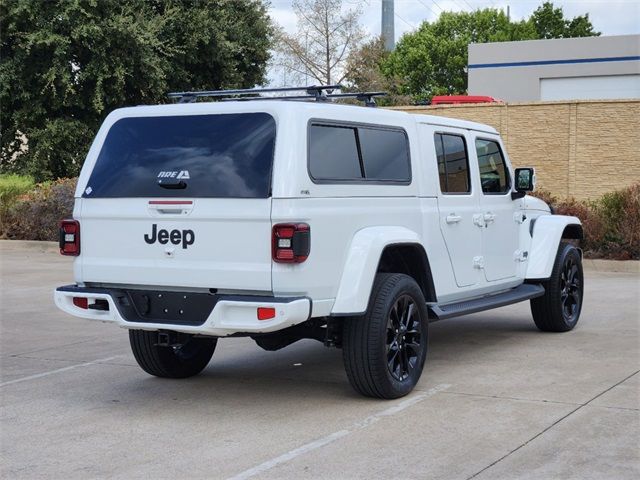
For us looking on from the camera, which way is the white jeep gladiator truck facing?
facing away from the viewer and to the right of the viewer

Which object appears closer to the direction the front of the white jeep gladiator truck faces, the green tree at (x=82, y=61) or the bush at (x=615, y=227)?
the bush

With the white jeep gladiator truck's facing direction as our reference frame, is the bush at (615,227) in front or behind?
in front

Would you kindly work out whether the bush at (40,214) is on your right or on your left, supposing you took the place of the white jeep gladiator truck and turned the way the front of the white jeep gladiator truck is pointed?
on your left

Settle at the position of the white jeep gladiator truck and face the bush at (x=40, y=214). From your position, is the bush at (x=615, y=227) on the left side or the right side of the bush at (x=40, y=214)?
right

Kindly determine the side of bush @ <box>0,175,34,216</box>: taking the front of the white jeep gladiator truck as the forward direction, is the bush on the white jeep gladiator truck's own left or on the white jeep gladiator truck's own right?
on the white jeep gladiator truck's own left

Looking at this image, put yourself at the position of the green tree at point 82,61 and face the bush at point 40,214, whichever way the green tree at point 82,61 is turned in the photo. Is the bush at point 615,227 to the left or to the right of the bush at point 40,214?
left

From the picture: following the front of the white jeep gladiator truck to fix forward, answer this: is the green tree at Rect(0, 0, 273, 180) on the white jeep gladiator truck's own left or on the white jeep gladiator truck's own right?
on the white jeep gladiator truck's own left
